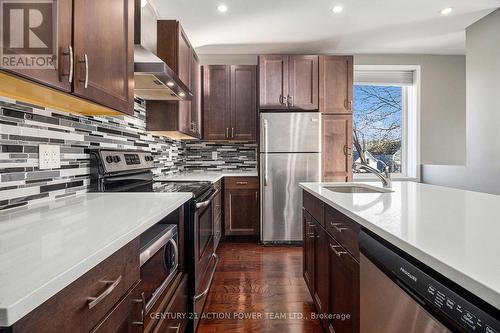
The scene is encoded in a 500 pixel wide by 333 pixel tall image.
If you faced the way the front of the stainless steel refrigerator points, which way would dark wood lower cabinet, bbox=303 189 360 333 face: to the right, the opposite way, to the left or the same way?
to the right

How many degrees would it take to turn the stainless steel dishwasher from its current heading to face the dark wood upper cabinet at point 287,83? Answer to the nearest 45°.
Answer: approximately 90° to its right

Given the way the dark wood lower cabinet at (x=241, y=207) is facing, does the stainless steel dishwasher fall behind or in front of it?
in front

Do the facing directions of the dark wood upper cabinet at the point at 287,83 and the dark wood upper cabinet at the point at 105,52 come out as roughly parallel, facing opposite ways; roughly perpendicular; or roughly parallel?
roughly perpendicular

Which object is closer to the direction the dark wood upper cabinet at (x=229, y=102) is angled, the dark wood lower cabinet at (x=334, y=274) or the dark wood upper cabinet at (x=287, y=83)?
the dark wood lower cabinet

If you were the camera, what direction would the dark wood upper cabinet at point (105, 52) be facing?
facing the viewer and to the right of the viewer

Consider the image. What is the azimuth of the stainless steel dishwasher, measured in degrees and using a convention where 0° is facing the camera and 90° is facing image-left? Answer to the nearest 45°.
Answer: approximately 45°

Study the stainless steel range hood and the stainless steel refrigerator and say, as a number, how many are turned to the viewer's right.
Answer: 1

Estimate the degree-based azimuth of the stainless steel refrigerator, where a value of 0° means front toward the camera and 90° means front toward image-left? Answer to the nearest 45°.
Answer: approximately 0°

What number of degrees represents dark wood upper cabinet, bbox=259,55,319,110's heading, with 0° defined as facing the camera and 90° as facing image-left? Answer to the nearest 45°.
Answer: approximately 0°

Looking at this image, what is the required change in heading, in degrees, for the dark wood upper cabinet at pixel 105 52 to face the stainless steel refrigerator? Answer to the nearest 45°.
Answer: approximately 90° to its left

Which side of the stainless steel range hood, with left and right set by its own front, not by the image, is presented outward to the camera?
right

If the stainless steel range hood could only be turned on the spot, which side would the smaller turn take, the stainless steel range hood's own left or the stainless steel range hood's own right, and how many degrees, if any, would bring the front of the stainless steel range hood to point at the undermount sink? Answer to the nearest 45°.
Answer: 0° — it already faces it

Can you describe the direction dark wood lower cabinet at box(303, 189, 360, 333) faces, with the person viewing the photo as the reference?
facing to the left of the viewer

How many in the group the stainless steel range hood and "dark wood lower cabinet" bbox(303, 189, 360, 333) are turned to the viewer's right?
1
